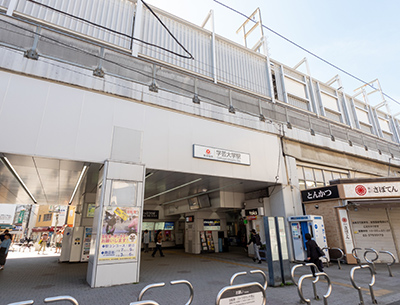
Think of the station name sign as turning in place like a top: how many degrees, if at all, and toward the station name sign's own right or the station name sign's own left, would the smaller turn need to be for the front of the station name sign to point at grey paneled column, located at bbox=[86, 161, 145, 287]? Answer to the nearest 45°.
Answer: approximately 90° to the station name sign's own right

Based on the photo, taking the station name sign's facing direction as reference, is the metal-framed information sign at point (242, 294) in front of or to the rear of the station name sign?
in front

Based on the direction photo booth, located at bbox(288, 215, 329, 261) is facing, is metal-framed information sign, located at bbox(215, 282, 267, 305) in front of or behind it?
in front

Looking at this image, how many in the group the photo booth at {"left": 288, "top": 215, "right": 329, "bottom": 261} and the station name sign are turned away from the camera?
0

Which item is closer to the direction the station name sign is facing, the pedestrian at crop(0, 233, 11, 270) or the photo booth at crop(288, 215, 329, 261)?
the photo booth

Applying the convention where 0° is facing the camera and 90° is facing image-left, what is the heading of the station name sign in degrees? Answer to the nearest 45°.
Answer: approximately 315°

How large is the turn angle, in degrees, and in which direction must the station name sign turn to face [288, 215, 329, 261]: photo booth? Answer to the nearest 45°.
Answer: approximately 90° to its left

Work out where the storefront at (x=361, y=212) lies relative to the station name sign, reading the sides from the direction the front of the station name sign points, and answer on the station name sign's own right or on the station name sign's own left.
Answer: on the station name sign's own left

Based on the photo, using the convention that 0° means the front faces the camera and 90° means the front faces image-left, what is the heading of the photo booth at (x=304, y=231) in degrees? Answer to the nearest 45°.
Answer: approximately 45°
